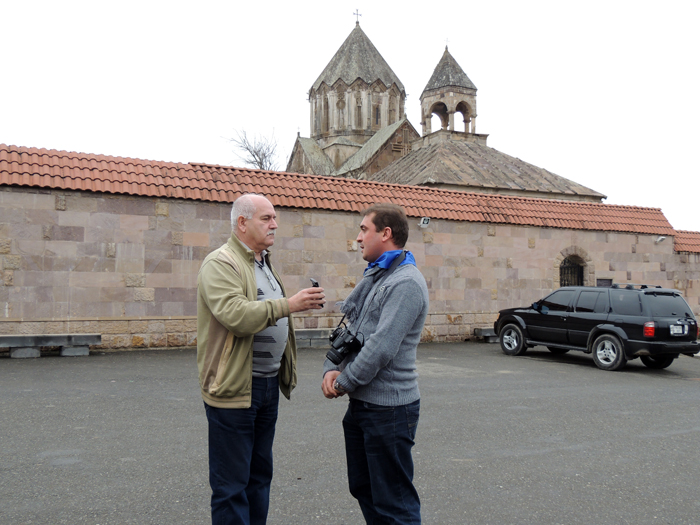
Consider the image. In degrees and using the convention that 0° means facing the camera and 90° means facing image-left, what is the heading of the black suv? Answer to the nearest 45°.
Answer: approximately 135°

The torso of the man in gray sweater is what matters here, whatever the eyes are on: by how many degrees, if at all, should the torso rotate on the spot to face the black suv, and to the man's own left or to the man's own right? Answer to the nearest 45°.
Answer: approximately 135° to the man's own right

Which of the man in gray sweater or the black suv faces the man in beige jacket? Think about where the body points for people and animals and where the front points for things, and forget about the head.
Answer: the man in gray sweater

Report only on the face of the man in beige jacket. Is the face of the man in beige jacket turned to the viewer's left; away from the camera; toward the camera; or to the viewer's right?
to the viewer's right

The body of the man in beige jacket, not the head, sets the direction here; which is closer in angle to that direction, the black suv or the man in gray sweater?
the man in gray sweater

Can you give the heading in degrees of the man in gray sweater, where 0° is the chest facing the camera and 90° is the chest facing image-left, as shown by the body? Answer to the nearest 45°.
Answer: approximately 90°

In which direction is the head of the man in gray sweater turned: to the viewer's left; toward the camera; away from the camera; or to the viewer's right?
to the viewer's left

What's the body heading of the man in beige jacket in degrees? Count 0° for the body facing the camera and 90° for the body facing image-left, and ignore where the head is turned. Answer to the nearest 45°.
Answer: approximately 315°

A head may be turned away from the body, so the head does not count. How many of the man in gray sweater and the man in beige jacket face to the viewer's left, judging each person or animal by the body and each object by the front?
1

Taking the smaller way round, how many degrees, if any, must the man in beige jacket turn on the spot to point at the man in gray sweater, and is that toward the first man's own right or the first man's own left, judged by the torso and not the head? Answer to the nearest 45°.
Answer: approximately 45° to the first man's own left

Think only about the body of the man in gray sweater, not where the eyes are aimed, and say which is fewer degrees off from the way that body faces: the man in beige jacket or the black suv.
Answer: the man in beige jacket

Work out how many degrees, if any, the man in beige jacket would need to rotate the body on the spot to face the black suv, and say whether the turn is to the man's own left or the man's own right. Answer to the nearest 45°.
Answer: approximately 90° to the man's own left

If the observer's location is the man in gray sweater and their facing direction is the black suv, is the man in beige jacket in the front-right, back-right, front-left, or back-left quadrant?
back-left
